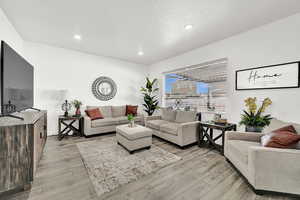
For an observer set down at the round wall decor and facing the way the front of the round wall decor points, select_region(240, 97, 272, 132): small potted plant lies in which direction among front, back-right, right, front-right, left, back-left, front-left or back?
front-left

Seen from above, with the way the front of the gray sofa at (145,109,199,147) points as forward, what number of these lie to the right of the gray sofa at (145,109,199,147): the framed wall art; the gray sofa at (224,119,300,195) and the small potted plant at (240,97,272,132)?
0

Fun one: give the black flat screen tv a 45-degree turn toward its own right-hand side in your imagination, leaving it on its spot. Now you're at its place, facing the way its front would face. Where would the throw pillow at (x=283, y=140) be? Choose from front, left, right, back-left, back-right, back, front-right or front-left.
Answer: front

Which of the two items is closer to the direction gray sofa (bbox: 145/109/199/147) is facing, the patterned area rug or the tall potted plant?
the patterned area rug

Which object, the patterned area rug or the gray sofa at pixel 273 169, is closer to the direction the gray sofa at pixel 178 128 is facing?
the patterned area rug

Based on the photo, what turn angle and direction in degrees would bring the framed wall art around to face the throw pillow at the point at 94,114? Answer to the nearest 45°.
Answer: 0° — it already faces it

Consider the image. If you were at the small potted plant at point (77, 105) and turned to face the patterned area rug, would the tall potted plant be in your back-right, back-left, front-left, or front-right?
front-left

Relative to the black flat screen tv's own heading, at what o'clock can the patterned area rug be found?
The patterned area rug is roughly at 1 o'clock from the black flat screen tv.

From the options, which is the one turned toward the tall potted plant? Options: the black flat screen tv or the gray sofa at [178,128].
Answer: the black flat screen tv

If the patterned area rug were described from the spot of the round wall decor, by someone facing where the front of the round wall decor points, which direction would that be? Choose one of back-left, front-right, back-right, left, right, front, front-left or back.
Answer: front

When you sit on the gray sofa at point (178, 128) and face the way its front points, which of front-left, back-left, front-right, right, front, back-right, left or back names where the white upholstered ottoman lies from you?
front

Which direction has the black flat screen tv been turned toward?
to the viewer's right

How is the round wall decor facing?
toward the camera

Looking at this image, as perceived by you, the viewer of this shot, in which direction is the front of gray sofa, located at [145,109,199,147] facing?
facing the viewer and to the left of the viewer

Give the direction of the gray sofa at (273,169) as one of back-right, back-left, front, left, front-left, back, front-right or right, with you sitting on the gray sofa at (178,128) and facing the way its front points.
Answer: left

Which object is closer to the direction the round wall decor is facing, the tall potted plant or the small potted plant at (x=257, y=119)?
the small potted plant

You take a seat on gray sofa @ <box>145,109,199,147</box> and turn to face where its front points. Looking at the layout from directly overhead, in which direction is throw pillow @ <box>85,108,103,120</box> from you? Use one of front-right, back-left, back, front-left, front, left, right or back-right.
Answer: front-right

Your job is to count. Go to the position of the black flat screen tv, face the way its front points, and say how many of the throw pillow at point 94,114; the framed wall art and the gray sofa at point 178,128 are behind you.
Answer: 0

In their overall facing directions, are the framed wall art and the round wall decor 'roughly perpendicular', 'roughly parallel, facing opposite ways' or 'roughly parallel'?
roughly perpendicular

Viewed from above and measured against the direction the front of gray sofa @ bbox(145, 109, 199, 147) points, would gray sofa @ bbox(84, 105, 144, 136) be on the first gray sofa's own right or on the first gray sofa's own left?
on the first gray sofa's own right

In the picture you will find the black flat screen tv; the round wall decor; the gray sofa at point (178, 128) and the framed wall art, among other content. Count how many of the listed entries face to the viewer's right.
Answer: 1
